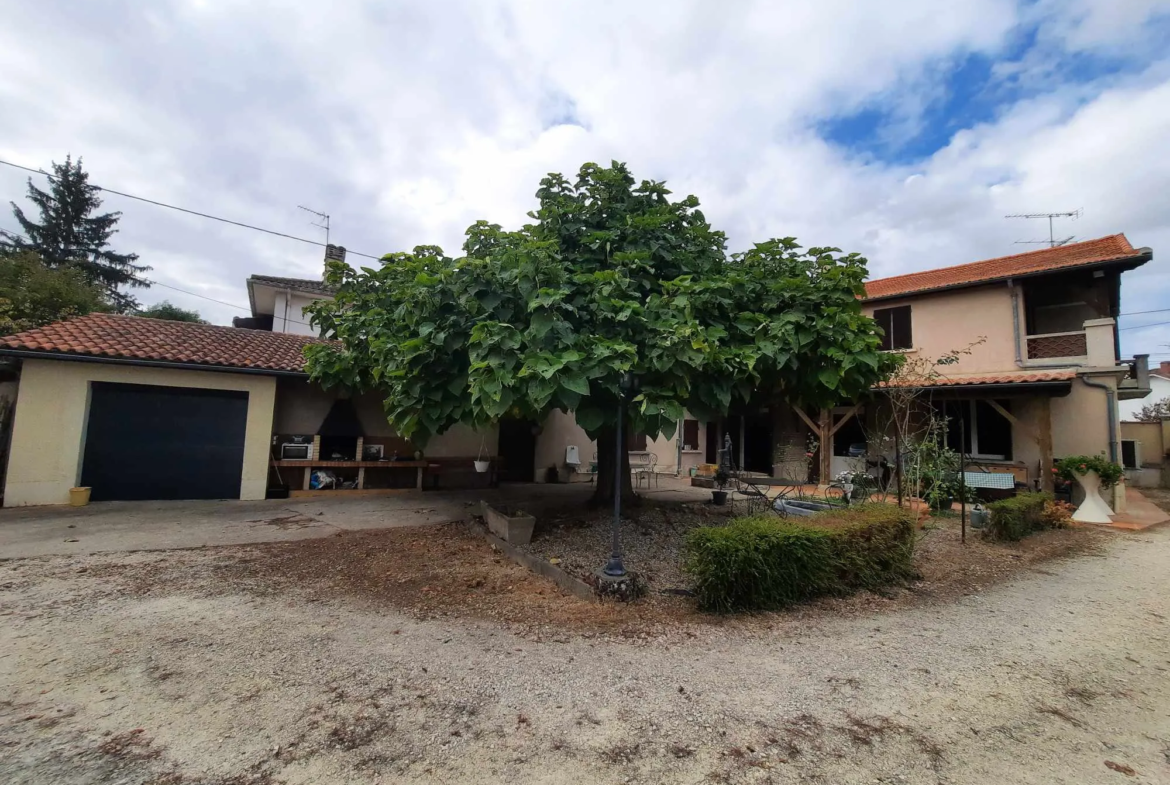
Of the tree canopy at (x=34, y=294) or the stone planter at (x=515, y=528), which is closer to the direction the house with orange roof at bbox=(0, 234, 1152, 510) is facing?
the stone planter

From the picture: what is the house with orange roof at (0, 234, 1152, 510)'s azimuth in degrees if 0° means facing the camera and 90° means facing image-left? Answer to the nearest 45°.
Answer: approximately 0°

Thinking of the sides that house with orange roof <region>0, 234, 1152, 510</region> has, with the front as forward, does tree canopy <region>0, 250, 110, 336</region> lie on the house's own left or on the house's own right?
on the house's own right

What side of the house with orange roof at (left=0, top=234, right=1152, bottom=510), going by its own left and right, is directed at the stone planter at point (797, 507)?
left

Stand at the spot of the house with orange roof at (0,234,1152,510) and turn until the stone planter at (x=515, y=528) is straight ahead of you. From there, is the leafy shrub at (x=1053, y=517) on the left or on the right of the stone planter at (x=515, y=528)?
left
